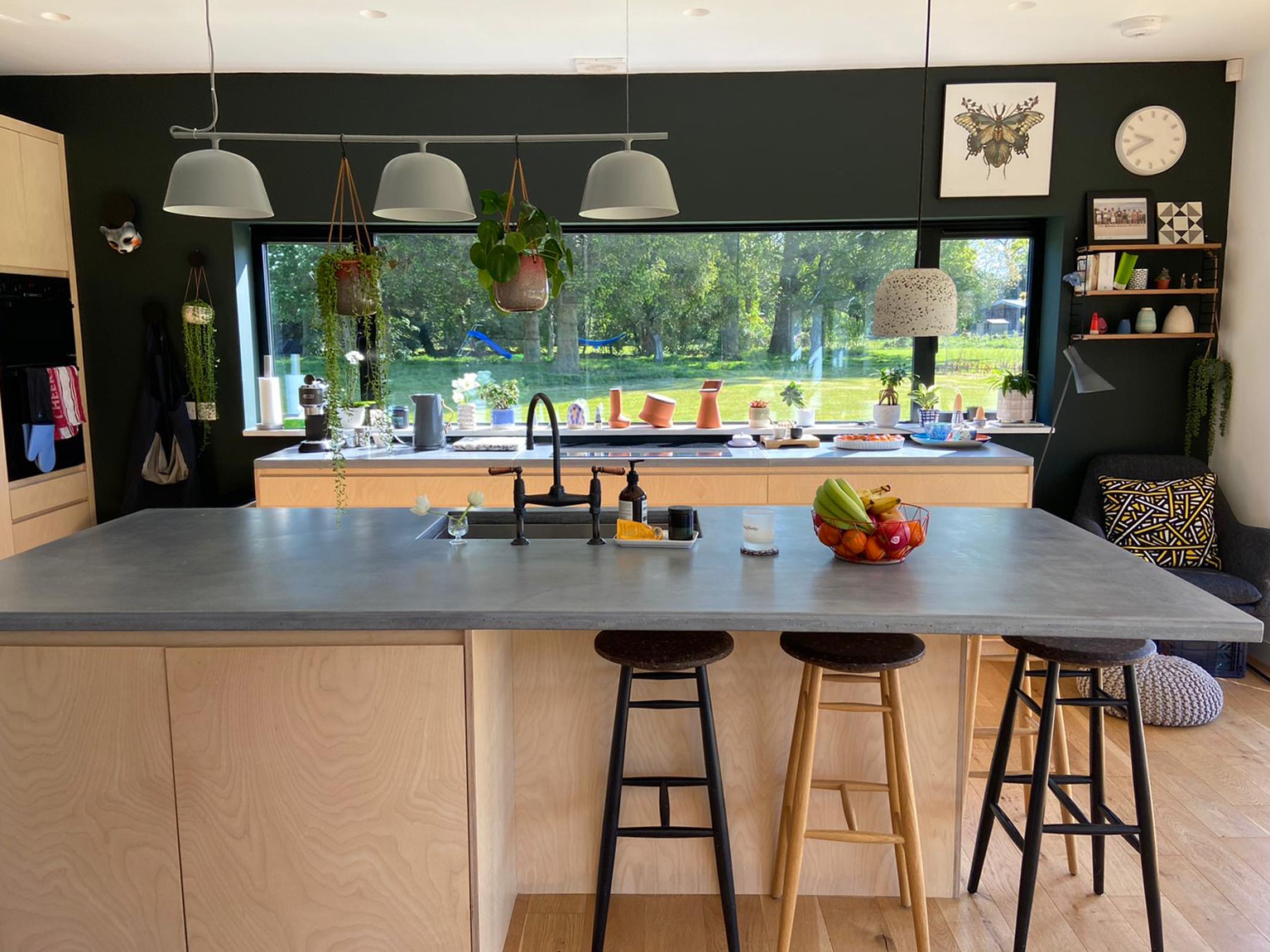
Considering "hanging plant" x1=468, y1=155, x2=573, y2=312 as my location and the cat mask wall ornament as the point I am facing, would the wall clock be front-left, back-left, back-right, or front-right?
back-right

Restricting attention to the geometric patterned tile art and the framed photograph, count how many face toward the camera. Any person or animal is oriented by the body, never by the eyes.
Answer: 2

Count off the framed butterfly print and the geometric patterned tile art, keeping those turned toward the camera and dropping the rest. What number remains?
2

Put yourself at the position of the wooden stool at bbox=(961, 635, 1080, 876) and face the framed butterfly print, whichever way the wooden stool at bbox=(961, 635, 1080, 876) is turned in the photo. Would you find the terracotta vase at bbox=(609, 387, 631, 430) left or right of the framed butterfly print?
left

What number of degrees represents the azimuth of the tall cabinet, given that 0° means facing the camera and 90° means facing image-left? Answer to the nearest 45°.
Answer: approximately 315°

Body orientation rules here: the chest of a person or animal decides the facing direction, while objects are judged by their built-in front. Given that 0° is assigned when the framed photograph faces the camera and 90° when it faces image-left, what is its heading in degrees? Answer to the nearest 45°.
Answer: approximately 0°

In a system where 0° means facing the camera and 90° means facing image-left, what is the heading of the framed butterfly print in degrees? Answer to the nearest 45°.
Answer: approximately 0°

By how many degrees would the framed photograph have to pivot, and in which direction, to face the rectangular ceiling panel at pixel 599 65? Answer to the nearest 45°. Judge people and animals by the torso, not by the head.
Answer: approximately 45° to its right
